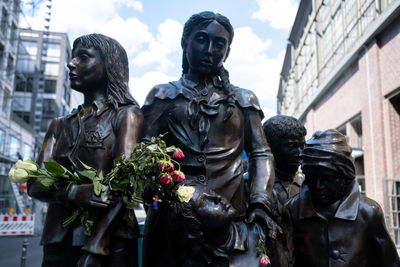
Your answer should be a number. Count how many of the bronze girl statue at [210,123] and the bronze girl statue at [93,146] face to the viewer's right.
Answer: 0

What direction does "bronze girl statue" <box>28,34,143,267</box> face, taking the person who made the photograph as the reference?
facing the viewer and to the left of the viewer

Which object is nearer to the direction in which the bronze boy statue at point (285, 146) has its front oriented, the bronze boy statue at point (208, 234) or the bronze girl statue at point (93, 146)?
the bronze boy statue

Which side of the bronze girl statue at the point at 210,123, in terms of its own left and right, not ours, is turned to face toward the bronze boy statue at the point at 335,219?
left

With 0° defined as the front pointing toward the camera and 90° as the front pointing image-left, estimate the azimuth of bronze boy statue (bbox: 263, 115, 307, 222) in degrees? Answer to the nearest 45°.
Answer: approximately 315°

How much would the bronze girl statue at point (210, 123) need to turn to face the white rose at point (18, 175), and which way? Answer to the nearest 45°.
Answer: approximately 90° to its right

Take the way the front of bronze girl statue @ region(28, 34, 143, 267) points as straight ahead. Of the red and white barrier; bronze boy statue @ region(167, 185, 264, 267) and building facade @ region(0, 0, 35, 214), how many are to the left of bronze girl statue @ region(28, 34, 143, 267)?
1

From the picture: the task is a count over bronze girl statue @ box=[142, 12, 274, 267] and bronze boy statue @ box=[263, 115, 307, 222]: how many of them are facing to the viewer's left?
0

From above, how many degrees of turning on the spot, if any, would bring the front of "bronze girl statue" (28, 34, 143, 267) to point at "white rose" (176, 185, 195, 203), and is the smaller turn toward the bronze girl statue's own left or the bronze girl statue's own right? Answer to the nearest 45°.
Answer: approximately 90° to the bronze girl statue's own left

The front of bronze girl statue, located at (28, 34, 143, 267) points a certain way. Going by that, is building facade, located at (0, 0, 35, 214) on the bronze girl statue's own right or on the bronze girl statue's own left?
on the bronze girl statue's own right

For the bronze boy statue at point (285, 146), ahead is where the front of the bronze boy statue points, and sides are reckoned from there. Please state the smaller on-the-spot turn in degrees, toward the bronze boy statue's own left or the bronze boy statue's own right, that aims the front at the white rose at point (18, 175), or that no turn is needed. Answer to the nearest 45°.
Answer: approximately 90° to the bronze boy statue's own right

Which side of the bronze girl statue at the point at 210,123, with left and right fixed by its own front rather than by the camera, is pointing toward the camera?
front
